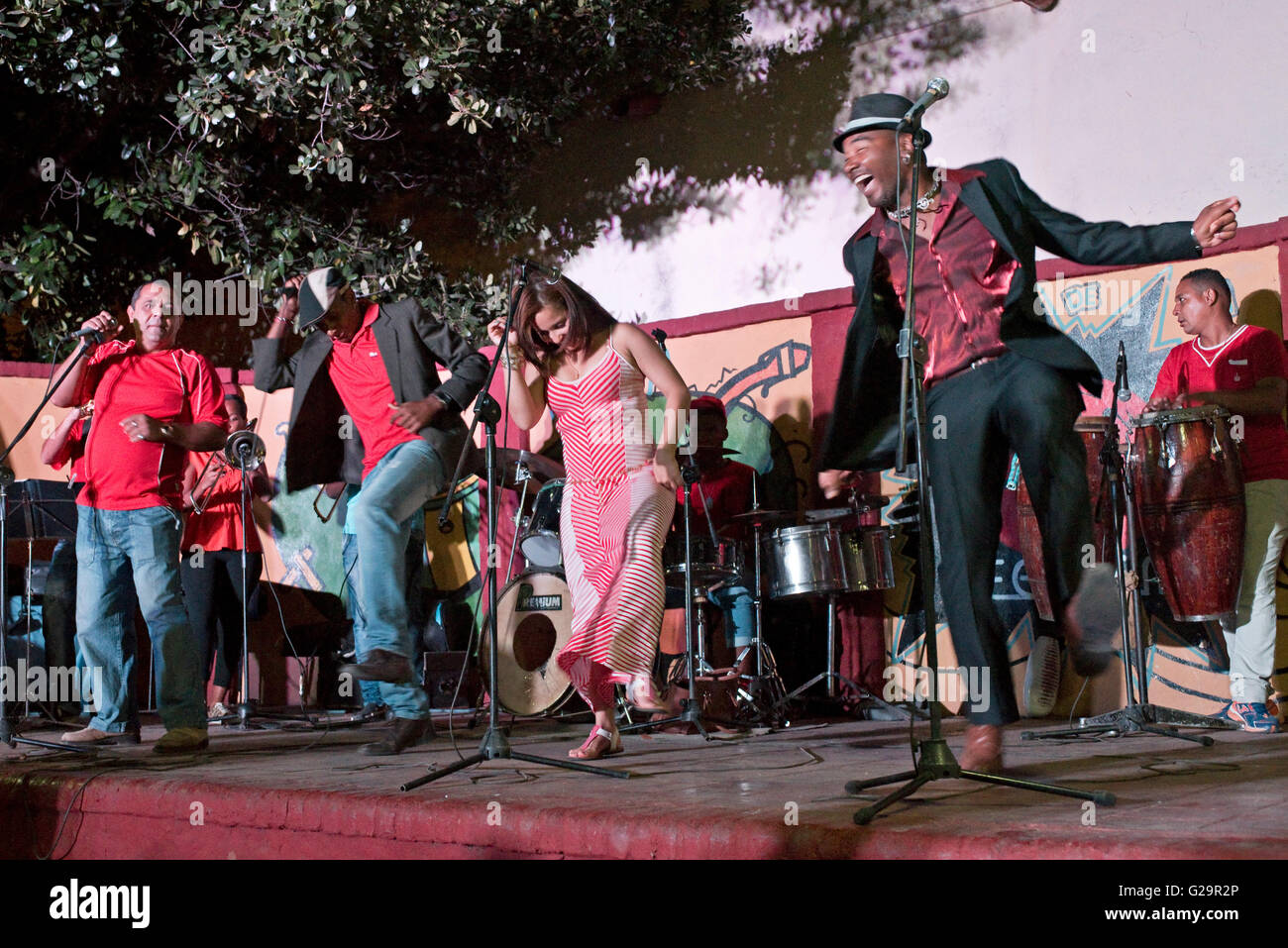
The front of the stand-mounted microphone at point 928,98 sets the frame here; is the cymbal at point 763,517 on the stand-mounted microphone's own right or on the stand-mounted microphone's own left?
on the stand-mounted microphone's own left

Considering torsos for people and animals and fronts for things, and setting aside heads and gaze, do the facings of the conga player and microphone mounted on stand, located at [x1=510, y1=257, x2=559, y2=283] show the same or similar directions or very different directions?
very different directions

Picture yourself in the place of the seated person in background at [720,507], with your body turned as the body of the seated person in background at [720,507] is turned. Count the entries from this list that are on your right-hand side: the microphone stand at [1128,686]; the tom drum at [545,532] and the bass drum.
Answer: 2

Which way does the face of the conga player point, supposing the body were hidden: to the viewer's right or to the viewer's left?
to the viewer's left

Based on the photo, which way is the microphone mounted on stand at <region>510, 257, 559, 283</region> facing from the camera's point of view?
to the viewer's right
